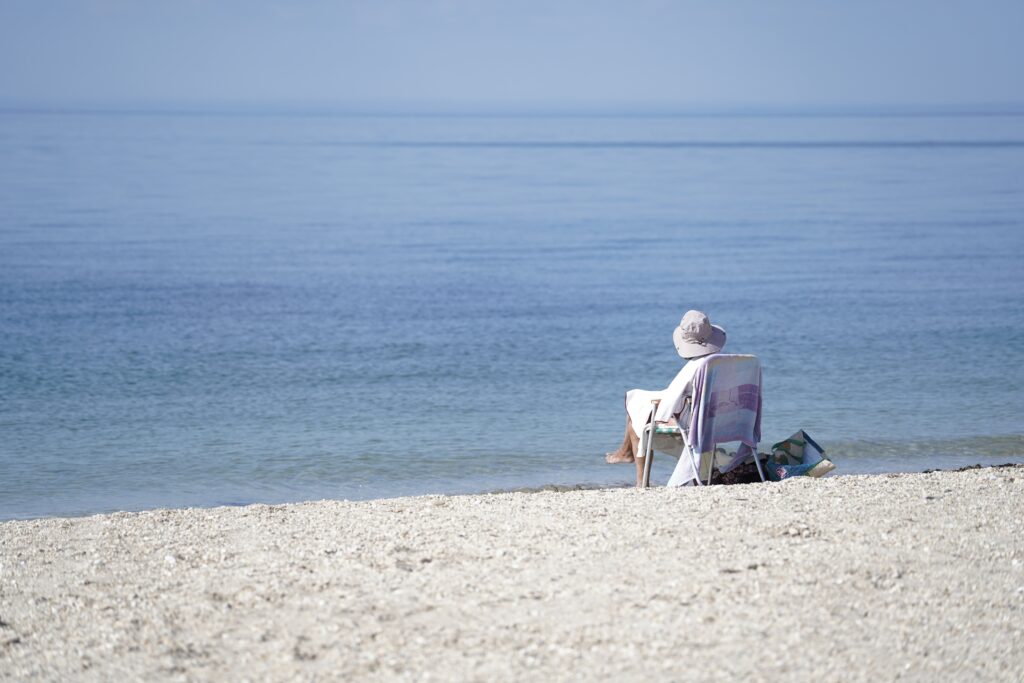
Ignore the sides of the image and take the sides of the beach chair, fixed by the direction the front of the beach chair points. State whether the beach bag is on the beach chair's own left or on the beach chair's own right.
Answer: on the beach chair's own right

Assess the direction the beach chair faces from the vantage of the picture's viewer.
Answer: facing away from the viewer and to the left of the viewer
